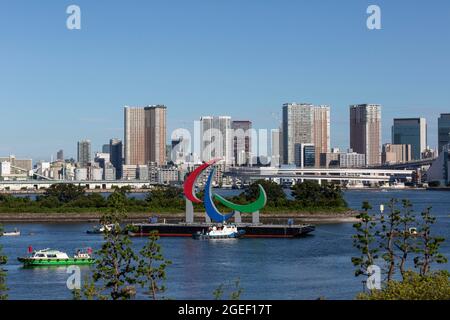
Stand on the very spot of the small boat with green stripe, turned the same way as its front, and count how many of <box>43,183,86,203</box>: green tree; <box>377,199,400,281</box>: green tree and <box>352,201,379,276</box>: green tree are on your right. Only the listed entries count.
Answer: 1

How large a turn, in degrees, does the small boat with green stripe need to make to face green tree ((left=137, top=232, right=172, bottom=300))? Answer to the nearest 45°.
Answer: approximately 90° to its left

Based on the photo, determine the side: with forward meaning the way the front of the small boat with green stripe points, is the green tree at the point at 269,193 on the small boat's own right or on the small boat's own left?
on the small boat's own right

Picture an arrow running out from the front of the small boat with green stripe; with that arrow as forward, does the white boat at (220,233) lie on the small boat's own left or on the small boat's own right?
on the small boat's own right

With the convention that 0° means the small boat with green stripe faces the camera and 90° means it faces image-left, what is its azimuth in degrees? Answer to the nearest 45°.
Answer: approximately 90°

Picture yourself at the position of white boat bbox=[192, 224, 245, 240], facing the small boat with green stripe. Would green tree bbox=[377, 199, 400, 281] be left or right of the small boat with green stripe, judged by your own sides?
left
